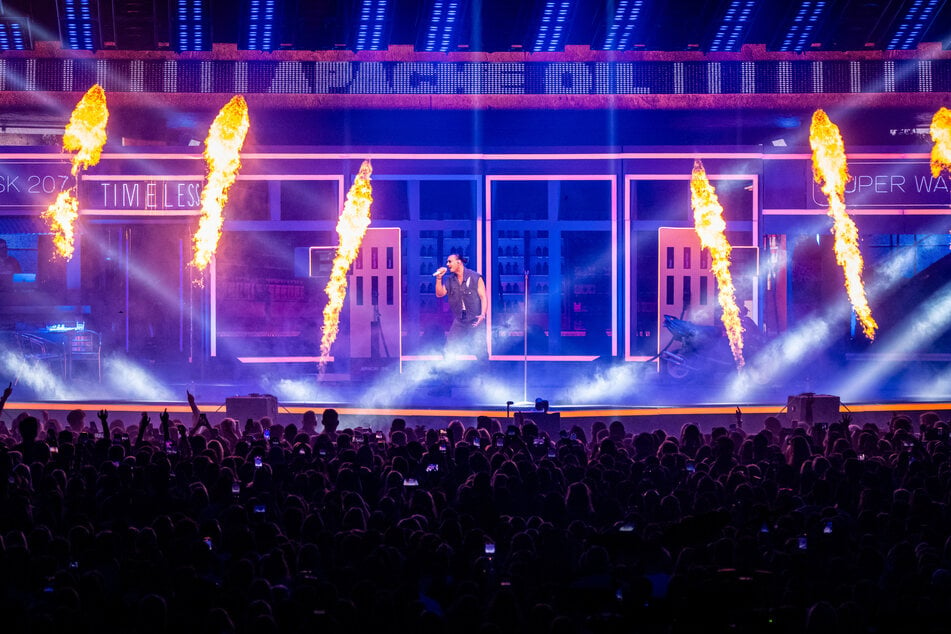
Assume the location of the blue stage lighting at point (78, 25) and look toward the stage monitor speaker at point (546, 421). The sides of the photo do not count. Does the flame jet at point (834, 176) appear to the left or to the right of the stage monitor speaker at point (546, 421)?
left

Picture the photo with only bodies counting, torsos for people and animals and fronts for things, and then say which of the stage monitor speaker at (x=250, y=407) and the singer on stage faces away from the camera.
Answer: the stage monitor speaker

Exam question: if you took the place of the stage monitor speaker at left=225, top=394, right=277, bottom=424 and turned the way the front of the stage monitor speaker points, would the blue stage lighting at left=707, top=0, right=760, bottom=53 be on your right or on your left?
on your right

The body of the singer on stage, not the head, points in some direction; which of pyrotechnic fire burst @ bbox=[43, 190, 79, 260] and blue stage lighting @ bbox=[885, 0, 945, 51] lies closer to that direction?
the pyrotechnic fire burst

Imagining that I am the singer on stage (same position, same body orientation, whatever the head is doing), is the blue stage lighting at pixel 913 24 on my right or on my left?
on my left

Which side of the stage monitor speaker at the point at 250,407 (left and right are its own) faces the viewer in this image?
back

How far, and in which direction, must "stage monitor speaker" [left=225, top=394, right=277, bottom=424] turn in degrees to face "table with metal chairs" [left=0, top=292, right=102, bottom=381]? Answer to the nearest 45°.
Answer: approximately 45° to its left

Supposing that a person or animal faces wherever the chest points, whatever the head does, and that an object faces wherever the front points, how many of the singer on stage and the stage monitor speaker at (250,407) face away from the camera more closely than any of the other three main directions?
1

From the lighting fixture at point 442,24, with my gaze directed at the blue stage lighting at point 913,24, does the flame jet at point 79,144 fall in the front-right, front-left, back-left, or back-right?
back-left

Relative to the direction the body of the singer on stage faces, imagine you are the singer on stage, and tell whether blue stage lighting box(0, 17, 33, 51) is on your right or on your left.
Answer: on your right

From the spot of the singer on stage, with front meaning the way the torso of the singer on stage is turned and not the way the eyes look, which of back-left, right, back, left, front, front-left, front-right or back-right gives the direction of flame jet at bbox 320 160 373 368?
right

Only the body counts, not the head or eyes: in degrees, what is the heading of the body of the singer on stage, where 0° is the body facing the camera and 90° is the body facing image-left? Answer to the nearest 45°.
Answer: approximately 45°
